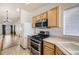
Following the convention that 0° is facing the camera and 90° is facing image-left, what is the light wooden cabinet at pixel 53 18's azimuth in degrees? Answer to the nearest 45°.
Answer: approximately 45°

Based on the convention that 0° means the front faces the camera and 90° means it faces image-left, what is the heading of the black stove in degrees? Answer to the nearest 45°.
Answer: approximately 45°
